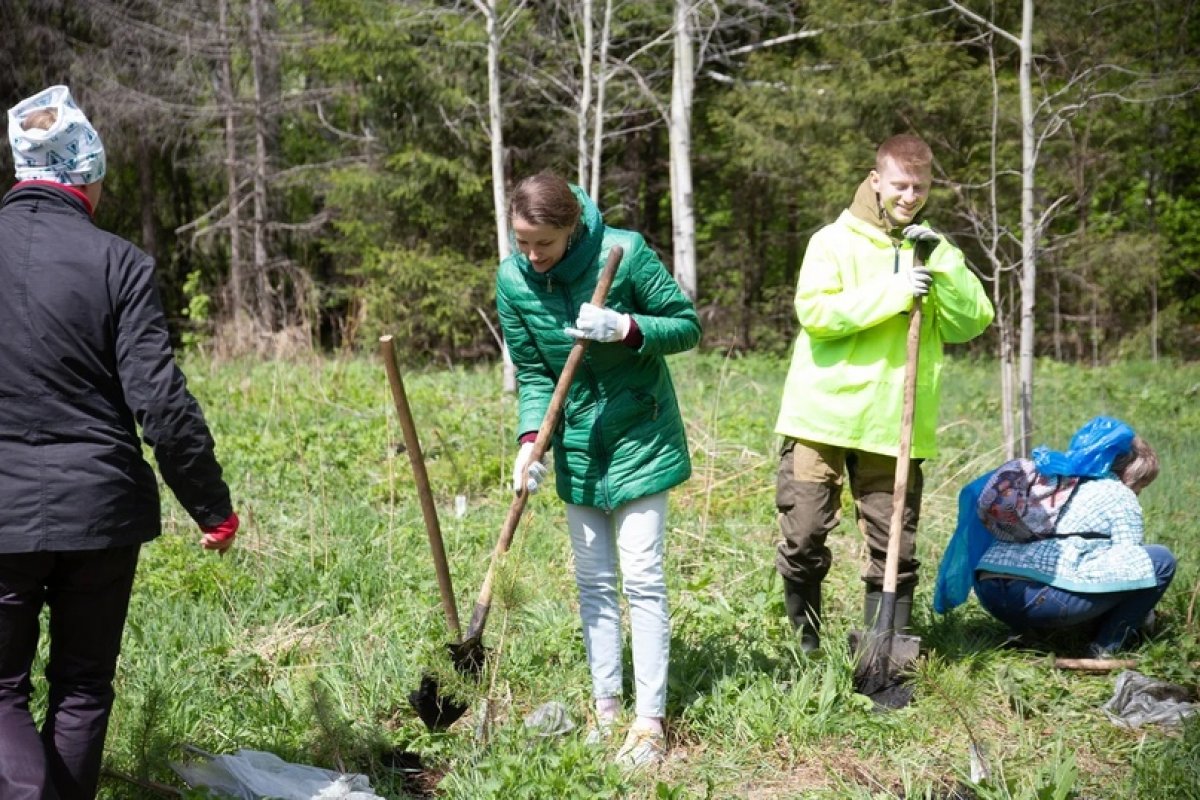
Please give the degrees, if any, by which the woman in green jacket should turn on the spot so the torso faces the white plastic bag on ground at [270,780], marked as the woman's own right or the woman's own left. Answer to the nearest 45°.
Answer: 0° — they already face it

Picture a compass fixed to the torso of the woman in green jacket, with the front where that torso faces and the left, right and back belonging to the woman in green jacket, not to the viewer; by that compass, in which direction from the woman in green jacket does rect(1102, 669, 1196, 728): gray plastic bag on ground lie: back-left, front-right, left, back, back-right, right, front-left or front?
back-left

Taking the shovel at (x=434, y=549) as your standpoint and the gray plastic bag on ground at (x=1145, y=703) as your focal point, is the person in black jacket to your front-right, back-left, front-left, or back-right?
back-right

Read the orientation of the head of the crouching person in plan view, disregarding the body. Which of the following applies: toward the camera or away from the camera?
away from the camera

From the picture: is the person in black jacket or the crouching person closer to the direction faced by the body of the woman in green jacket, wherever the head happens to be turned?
the person in black jacket

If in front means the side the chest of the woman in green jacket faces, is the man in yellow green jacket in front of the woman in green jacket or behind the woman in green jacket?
behind

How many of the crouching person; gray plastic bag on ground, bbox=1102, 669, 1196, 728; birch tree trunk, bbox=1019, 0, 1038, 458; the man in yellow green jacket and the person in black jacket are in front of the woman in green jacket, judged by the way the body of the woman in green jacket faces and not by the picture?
1

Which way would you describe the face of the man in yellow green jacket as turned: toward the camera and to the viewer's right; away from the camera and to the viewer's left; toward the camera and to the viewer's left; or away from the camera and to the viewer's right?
toward the camera and to the viewer's right

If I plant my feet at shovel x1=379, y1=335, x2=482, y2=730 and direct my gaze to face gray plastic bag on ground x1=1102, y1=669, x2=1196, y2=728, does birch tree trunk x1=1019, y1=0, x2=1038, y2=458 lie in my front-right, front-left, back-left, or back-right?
front-left

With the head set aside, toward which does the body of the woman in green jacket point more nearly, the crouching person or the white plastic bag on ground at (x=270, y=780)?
the white plastic bag on ground

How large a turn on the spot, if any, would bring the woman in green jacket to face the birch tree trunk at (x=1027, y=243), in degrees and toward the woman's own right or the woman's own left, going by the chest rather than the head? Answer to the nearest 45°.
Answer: approximately 180°

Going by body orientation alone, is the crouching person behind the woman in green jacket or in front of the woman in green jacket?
behind

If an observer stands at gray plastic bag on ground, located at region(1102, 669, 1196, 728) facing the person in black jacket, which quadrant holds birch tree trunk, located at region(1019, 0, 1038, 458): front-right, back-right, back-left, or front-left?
back-right

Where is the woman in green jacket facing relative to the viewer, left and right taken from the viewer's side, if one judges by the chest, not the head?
facing the viewer and to the left of the viewer
